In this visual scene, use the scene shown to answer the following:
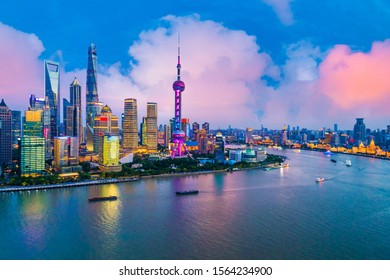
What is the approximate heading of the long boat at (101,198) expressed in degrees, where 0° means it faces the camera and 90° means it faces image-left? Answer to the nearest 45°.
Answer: approximately 90°

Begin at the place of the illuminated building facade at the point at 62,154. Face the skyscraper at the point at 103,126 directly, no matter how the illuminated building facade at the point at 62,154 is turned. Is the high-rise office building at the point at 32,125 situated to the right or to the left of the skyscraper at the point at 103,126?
left

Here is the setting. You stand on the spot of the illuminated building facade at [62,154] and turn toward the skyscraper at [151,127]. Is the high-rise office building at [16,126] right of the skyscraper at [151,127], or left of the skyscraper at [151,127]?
left

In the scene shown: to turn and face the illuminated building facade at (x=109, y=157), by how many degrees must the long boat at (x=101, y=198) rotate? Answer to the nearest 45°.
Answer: approximately 90° to its right

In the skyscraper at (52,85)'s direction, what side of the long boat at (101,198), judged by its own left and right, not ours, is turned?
right

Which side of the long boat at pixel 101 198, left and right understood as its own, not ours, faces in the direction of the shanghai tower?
right

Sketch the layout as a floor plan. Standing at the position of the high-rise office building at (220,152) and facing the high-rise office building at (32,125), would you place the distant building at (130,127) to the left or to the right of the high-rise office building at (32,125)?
right
